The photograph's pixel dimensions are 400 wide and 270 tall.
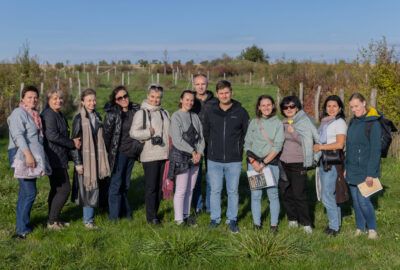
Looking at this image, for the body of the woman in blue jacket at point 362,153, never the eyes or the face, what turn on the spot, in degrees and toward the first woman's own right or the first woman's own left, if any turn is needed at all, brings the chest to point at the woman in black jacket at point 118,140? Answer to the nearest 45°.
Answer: approximately 45° to the first woman's own right

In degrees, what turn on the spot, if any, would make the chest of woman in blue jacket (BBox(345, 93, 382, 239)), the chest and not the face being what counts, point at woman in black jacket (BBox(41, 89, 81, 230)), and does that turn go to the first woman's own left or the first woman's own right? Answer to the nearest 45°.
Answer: approximately 45° to the first woman's own right

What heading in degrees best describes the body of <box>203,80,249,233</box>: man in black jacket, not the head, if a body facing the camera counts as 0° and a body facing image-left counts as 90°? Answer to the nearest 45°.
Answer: approximately 0°

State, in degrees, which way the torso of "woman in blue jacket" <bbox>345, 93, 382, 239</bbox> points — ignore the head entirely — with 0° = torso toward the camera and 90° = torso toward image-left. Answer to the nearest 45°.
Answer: approximately 45°

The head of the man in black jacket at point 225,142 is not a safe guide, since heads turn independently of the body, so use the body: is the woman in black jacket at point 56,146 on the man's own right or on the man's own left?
on the man's own right

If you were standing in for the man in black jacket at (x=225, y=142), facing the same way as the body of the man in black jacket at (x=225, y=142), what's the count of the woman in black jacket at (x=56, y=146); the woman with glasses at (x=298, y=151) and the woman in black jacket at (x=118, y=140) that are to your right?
2

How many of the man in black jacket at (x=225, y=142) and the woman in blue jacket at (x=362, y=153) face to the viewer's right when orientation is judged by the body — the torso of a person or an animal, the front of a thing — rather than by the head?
0

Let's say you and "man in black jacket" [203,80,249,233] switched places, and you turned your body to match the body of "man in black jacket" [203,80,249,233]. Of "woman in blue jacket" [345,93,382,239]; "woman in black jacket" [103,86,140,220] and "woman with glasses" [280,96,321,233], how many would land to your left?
2

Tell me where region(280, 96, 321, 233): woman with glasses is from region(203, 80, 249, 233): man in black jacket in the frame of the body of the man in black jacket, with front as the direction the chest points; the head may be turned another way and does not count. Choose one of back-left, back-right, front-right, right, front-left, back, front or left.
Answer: left

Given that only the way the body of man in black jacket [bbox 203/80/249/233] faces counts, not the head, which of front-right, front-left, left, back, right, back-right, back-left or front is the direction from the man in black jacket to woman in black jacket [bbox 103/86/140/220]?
right

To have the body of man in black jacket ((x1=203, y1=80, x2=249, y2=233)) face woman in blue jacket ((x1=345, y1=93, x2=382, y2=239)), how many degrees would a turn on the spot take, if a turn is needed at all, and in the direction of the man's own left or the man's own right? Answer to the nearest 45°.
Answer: approximately 90° to the man's own left

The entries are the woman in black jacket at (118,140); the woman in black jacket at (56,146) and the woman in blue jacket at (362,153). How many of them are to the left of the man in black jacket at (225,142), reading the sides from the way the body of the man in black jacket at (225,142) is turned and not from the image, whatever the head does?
1
